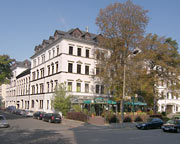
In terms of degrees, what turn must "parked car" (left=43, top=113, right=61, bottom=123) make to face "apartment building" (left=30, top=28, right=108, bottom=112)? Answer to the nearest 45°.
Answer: approximately 45° to its right

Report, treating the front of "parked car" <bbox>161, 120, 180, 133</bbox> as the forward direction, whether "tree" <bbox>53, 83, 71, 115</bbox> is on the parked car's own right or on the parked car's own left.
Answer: on the parked car's own right

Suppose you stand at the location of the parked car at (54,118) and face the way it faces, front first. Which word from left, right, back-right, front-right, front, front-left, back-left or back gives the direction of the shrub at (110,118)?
back-right

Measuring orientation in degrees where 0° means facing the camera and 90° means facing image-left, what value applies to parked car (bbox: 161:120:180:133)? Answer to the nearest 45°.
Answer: approximately 45°

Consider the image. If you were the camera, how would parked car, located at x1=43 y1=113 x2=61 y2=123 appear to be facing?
facing away from the viewer and to the left of the viewer

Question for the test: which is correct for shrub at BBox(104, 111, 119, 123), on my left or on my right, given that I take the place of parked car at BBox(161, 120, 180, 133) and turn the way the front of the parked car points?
on my right

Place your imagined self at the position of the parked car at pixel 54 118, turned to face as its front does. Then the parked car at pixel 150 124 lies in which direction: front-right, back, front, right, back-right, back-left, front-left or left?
back

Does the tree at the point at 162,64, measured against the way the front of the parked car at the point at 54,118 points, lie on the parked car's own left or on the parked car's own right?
on the parked car's own right

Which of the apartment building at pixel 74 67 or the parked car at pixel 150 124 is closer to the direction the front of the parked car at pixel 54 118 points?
the apartment building
